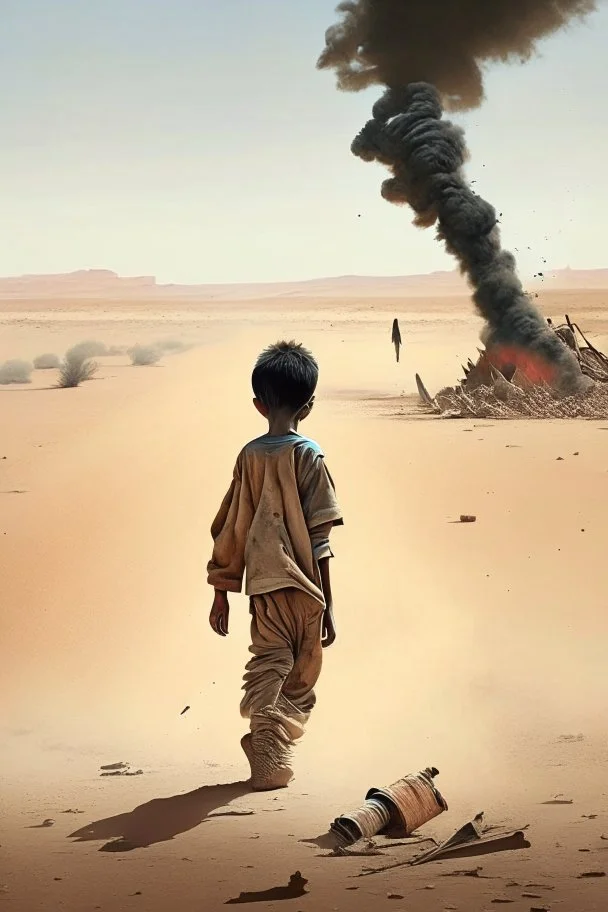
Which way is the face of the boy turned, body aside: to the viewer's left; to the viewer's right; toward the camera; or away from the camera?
away from the camera

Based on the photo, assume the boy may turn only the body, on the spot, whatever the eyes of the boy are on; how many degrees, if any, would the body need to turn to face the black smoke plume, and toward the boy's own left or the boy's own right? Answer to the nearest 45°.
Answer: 0° — they already face it

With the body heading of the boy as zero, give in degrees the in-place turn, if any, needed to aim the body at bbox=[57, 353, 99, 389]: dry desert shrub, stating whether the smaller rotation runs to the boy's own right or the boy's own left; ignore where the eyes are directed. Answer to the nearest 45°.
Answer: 0° — they already face it

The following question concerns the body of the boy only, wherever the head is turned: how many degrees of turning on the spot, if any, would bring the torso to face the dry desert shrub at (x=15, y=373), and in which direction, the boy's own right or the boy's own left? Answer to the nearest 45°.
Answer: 0° — they already face it

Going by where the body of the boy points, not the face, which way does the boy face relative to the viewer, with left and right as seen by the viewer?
facing away from the viewer
